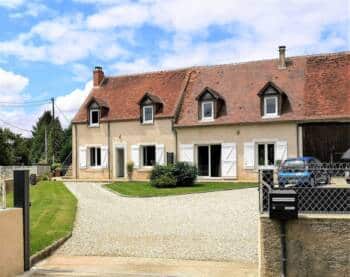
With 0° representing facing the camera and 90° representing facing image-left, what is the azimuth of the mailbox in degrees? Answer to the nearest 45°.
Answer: approximately 0°

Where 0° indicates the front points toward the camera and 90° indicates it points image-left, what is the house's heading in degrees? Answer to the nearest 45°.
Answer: approximately 0°

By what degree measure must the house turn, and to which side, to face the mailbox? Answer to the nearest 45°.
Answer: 0° — it already faces it

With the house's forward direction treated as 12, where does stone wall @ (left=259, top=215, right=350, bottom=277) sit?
The stone wall is roughly at 12 o'clock from the house.

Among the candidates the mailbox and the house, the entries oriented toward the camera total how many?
2

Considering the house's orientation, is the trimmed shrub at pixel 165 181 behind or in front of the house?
in front

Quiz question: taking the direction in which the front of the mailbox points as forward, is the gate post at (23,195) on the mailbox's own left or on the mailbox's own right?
on the mailbox's own right
